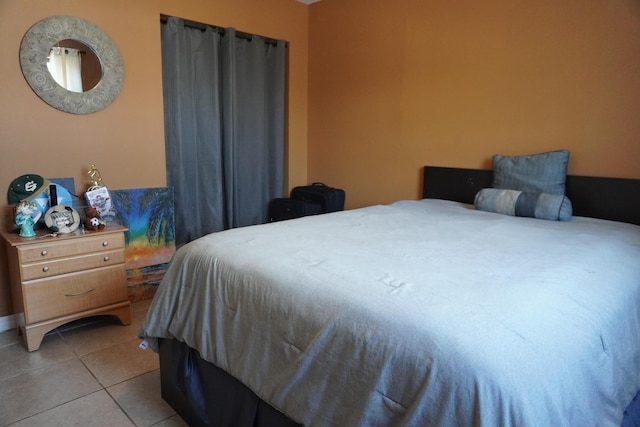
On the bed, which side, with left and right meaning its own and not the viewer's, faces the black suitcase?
right

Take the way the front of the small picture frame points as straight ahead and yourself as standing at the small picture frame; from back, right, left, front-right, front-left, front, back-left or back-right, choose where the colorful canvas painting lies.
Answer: back-left

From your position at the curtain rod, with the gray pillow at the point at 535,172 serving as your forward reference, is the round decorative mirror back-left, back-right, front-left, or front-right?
back-right

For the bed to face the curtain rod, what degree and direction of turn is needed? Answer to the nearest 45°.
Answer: approximately 90° to its right

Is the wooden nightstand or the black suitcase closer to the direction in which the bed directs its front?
the wooden nightstand

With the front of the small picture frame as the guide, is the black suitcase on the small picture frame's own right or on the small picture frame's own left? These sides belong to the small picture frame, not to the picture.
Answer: on the small picture frame's own left

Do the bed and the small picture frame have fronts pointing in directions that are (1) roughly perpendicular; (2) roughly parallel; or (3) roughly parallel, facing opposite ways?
roughly perpendicular

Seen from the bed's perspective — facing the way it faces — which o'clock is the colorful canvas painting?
The colorful canvas painting is roughly at 3 o'clock from the bed.

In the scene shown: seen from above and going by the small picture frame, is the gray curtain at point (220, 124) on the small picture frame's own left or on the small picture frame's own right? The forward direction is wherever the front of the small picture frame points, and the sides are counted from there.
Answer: on the small picture frame's own left
